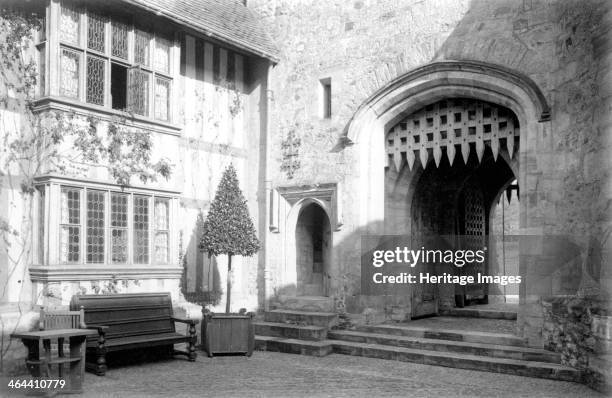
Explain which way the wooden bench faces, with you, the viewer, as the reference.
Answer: facing the viewer and to the right of the viewer

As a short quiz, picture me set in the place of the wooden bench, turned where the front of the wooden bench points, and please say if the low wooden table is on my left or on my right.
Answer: on my right

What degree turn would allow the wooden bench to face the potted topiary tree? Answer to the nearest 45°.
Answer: approximately 90° to its left

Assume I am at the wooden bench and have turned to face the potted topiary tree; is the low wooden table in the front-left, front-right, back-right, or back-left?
back-right
